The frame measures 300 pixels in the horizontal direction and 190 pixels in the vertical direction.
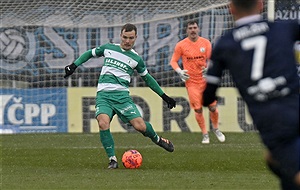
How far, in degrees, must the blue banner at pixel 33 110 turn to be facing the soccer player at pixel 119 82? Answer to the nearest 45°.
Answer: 0° — it already faces them

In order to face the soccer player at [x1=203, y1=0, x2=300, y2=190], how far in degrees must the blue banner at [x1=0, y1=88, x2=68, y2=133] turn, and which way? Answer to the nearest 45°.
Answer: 0° — it already faces them

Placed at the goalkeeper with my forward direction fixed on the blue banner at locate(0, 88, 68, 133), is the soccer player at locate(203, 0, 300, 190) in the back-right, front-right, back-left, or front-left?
back-left

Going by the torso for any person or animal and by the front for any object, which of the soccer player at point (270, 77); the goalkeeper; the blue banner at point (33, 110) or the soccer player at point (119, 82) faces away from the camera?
the soccer player at point (270, 77)

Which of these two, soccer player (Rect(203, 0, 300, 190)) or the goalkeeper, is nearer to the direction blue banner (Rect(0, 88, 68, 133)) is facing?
the soccer player

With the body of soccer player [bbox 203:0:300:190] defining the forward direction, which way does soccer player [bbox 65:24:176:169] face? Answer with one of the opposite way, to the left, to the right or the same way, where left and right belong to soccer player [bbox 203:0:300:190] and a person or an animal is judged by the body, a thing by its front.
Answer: the opposite way

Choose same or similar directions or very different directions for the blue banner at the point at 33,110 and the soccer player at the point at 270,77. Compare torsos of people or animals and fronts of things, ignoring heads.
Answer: very different directions

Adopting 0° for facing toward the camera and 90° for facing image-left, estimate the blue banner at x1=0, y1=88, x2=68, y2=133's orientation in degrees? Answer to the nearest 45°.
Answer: approximately 0°

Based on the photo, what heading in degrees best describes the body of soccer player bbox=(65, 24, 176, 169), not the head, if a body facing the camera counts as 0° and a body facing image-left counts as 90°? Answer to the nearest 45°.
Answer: approximately 0°

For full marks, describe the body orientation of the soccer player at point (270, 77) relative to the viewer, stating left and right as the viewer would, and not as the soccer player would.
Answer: facing away from the viewer
